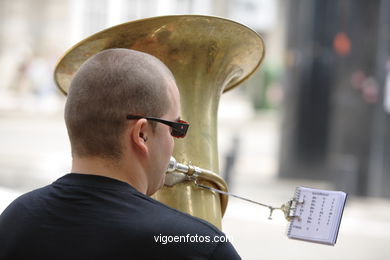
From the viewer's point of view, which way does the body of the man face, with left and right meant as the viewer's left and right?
facing away from the viewer and to the right of the viewer

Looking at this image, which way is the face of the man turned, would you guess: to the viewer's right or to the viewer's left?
to the viewer's right
